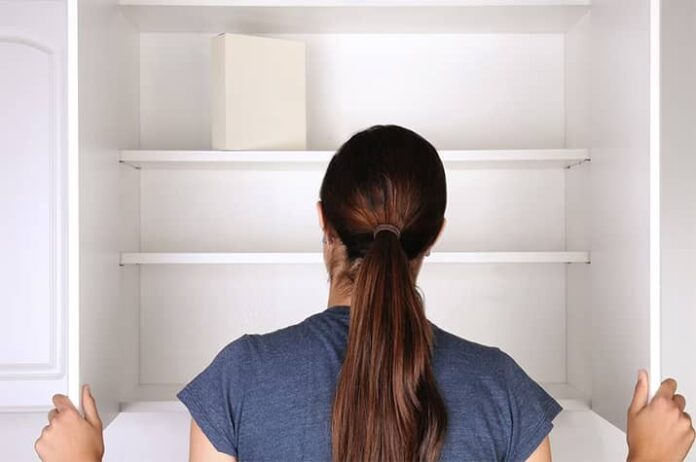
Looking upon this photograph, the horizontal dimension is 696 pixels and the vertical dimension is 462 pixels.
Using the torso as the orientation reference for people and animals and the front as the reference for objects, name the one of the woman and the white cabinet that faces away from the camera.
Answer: the woman

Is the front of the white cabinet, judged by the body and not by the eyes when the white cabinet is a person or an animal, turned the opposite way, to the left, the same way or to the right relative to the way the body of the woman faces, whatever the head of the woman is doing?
the opposite way

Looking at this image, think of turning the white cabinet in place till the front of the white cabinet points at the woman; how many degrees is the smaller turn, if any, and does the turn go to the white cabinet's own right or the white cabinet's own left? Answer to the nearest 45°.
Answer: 0° — it already faces them

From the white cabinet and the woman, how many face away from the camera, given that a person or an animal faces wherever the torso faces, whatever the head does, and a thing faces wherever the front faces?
1

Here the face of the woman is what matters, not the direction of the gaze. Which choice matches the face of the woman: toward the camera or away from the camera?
away from the camera

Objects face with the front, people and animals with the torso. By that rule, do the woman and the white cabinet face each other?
yes

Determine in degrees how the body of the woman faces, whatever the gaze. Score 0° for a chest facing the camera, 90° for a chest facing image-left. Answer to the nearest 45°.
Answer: approximately 180°
